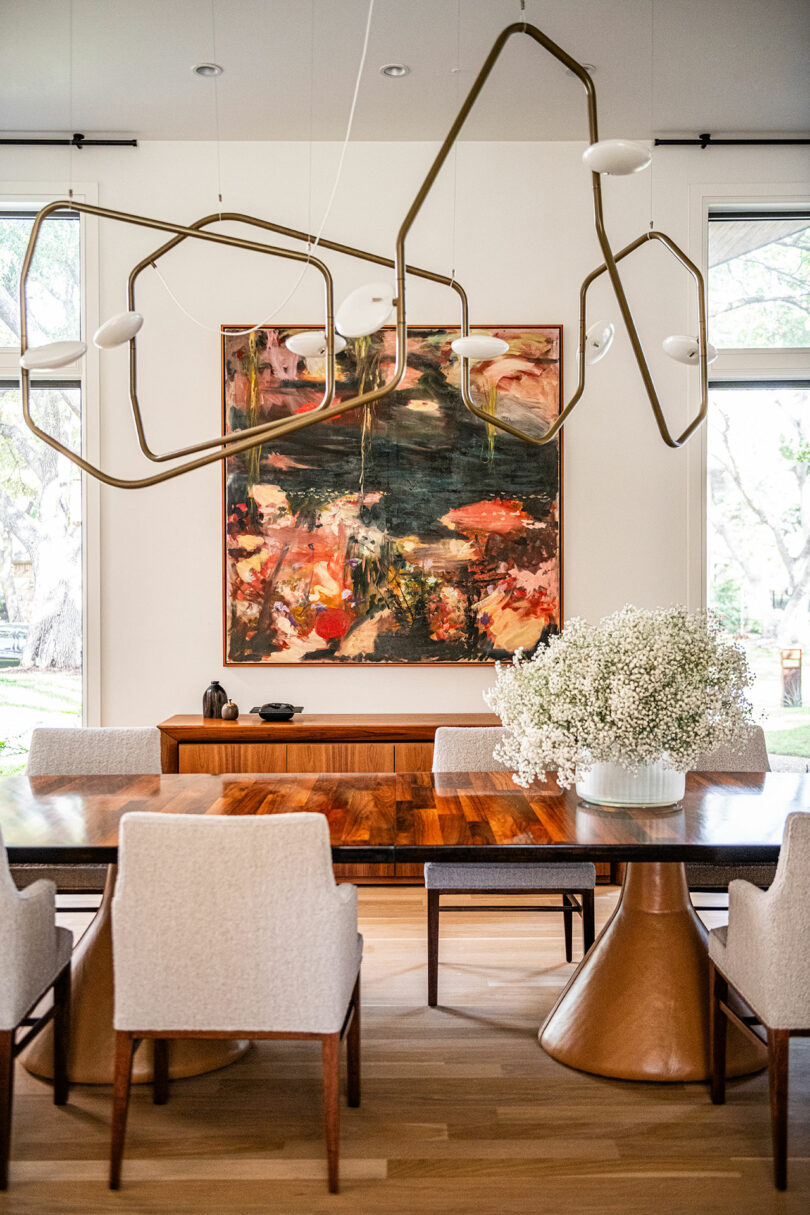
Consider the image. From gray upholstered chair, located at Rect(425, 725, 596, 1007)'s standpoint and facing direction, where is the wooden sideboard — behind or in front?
behind

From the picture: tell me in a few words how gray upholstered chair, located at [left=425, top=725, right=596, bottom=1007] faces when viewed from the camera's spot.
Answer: facing the viewer

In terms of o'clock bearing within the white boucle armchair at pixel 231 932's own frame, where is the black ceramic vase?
The black ceramic vase is roughly at 12 o'clock from the white boucle armchair.

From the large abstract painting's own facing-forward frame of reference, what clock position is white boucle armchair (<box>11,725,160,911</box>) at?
The white boucle armchair is roughly at 1 o'clock from the large abstract painting.

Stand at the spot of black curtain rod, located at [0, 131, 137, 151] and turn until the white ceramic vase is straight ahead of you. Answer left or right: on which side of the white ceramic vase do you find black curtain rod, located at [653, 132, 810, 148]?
left

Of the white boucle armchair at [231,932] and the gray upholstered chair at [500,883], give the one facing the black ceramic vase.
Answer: the white boucle armchair

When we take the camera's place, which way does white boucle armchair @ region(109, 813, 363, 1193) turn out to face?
facing away from the viewer

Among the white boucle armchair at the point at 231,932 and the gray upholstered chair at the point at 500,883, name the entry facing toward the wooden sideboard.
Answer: the white boucle armchair

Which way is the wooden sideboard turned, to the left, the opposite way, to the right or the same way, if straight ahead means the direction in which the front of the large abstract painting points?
the same way

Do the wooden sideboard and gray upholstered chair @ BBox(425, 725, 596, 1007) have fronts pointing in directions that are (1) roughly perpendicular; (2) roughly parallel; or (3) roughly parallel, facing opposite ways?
roughly parallel

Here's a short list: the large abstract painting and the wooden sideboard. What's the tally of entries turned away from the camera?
0

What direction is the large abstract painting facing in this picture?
toward the camera

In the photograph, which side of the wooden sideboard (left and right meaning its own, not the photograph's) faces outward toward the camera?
front

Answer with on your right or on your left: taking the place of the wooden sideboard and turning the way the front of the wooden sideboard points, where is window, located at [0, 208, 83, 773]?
on your right

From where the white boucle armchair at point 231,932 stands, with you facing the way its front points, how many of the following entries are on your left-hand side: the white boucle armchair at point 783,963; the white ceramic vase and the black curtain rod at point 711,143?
0

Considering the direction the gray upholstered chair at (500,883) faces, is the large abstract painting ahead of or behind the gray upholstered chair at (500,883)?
behind

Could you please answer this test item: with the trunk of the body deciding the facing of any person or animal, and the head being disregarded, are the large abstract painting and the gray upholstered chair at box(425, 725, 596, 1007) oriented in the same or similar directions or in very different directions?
same or similar directions
